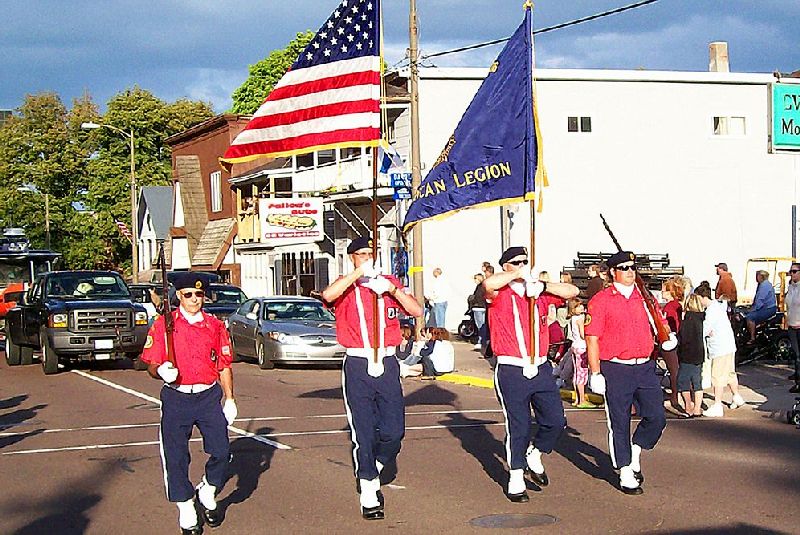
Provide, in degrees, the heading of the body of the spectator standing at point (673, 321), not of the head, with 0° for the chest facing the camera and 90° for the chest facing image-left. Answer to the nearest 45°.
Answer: approximately 90°

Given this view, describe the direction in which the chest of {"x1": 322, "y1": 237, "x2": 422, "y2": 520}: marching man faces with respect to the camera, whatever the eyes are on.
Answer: toward the camera

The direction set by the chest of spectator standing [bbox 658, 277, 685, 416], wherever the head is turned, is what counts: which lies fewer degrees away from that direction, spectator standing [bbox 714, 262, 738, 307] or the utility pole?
the utility pole

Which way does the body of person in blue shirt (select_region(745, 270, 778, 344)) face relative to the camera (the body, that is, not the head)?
to the viewer's left

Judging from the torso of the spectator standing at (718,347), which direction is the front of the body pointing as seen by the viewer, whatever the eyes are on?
to the viewer's left

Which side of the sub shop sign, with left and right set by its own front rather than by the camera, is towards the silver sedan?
front

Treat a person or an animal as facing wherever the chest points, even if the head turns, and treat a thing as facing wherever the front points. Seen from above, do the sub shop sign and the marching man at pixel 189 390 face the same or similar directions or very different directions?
same or similar directions

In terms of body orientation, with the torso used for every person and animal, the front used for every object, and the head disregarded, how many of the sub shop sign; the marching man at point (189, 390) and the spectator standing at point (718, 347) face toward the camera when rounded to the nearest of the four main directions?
2

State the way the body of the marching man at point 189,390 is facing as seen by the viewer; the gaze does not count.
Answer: toward the camera

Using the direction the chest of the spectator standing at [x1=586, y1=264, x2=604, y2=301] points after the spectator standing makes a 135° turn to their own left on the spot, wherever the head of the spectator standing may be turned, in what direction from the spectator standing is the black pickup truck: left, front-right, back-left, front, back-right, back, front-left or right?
back

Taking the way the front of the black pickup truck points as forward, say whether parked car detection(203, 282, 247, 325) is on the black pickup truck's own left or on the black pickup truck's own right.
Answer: on the black pickup truck's own left

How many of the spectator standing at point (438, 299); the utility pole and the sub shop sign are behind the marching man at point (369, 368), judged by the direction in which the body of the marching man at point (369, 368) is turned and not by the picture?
3
